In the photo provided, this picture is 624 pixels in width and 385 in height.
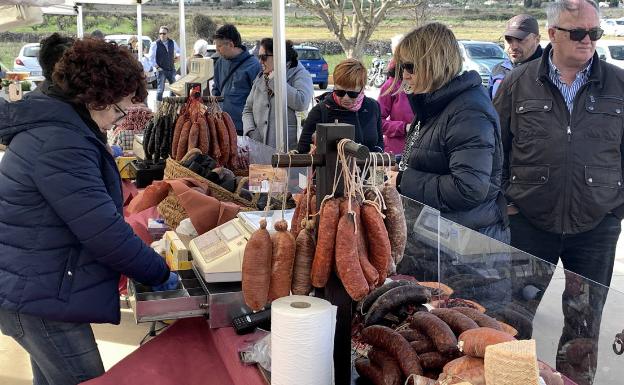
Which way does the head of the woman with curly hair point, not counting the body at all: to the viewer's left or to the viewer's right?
to the viewer's right

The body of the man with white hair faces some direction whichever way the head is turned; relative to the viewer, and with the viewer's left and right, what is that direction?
facing the viewer

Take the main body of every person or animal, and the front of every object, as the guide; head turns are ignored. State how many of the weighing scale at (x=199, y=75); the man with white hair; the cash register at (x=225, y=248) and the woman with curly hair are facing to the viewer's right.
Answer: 1

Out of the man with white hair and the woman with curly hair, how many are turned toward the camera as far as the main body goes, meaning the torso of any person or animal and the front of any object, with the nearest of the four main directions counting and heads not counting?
1

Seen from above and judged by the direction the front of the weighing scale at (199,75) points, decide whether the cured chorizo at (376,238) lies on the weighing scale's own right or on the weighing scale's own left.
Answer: on the weighing scale's own left

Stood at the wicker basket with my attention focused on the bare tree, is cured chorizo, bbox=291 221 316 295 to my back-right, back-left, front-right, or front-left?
back-right

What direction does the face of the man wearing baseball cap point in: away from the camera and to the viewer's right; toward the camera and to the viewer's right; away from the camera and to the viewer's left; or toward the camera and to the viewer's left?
toward the camera and to the viewer's left

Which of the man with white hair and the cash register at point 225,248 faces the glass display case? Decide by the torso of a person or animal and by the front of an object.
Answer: the man with white hair

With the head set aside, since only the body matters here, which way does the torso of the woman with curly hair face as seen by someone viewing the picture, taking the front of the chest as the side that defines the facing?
to the viewer's right

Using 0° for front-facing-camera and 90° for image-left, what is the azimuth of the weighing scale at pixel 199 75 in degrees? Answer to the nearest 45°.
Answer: approximately 45°

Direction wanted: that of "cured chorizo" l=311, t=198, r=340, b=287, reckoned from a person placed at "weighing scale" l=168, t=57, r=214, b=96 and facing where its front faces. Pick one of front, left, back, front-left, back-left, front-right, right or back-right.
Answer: front-left
